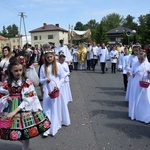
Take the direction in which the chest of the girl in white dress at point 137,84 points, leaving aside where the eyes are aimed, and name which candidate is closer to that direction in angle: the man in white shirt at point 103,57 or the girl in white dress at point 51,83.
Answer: the girl in white dress

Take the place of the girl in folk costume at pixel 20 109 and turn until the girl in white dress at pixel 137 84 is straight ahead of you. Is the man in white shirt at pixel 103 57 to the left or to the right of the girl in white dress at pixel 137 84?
left

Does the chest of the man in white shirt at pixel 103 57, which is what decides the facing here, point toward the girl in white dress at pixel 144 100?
yes

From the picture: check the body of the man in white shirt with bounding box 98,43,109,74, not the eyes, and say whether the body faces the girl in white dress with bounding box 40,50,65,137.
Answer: yes

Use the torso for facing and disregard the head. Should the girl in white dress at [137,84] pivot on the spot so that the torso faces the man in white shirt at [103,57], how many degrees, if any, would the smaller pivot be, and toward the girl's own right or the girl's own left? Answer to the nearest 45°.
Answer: approximately 135° to the girl's own right

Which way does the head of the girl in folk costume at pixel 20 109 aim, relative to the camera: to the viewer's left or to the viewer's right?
to the viewer's right

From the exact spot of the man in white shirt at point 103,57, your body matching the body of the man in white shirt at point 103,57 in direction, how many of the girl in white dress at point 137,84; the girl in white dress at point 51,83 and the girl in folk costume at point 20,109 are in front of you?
3

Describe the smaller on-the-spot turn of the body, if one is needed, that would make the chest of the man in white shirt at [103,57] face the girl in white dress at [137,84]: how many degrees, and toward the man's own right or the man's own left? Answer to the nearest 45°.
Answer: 0° — they already face them

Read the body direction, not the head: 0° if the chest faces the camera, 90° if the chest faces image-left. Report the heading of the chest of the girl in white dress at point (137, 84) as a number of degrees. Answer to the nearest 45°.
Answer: approximately 45°

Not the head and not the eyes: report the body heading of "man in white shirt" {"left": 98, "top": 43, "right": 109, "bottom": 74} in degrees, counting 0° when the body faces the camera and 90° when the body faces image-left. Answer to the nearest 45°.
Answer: approximately 0°
